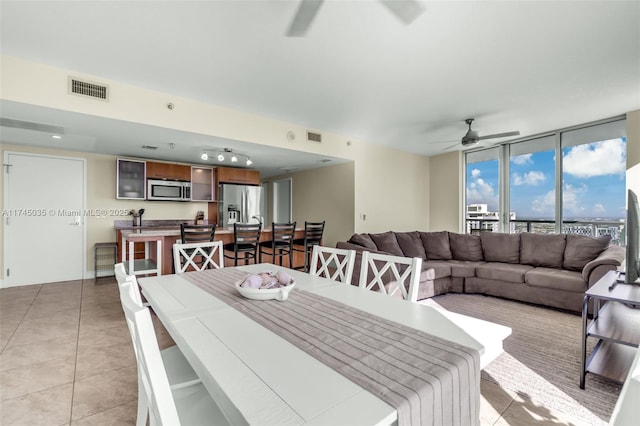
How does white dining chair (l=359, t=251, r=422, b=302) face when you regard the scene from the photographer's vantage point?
facing the viewer and to the left of the viewer

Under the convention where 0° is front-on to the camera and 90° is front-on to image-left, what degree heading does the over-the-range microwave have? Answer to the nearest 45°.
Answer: approximately 0°

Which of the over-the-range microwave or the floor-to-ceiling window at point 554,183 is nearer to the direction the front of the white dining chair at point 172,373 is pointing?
the floor-to-ceiling window

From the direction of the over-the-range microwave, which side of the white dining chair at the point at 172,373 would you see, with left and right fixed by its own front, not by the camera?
left

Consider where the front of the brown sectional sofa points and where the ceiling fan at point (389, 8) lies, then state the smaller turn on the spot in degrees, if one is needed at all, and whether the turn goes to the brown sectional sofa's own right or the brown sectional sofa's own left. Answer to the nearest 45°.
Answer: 0° — it already faces it

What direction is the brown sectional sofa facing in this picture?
toward the camera

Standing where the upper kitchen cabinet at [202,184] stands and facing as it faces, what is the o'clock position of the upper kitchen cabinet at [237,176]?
the upper kitchen cabinet at [237,176] is roughly at 9 o'clock from the upper kitchen cabinet at [202,184].

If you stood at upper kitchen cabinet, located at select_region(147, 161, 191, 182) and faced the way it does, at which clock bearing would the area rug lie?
The area rug is roughly at 11 o'clock from the upper kitchen cabinet.

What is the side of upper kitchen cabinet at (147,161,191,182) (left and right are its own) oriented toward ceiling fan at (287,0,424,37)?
front

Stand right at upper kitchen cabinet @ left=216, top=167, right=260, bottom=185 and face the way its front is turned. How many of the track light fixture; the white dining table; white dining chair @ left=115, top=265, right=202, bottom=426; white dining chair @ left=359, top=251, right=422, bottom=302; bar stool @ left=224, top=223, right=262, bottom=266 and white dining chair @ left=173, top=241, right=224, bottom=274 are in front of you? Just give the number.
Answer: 6

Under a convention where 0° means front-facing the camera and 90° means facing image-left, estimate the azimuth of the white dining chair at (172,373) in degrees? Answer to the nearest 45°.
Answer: approximately 270°

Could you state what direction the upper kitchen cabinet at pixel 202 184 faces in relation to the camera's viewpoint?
facing the viewer

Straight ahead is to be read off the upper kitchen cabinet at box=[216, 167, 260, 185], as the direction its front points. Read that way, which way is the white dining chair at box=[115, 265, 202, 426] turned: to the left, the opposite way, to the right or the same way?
to the left

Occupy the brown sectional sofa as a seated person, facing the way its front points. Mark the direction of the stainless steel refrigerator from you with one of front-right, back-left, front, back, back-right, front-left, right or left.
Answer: right

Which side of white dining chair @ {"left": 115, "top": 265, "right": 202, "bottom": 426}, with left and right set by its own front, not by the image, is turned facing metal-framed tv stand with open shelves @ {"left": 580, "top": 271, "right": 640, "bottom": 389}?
front

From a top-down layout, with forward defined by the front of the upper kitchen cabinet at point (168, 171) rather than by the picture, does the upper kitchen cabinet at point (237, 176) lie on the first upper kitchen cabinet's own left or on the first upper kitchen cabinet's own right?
on the first upper kitchen cabinet's own left
